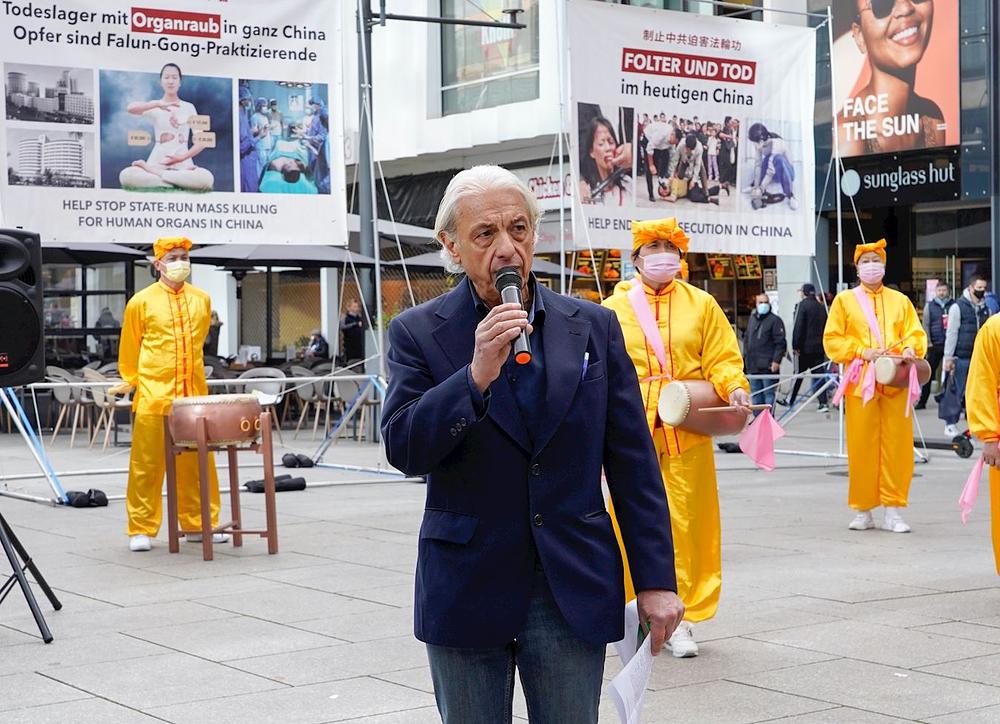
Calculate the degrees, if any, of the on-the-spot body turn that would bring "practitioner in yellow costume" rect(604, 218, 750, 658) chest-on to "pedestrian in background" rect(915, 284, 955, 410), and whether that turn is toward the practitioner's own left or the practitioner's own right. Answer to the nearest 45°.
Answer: approximately 180°

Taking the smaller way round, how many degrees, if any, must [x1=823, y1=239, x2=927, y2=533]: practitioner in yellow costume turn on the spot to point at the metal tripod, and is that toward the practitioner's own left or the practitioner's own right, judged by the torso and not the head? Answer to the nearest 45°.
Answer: approximately 45° to the practitioner's own right

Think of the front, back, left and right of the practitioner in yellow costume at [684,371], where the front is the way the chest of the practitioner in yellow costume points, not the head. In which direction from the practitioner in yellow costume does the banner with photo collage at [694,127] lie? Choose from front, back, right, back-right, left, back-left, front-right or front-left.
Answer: back

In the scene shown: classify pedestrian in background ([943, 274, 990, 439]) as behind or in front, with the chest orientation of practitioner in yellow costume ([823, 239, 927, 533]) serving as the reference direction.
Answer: behind

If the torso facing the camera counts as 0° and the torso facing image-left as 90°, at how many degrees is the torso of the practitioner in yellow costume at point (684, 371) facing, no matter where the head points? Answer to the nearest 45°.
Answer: approximately 0°

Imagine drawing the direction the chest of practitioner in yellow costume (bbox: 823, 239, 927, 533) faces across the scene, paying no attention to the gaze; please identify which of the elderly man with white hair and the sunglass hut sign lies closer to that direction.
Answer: the elderly man with white hair
